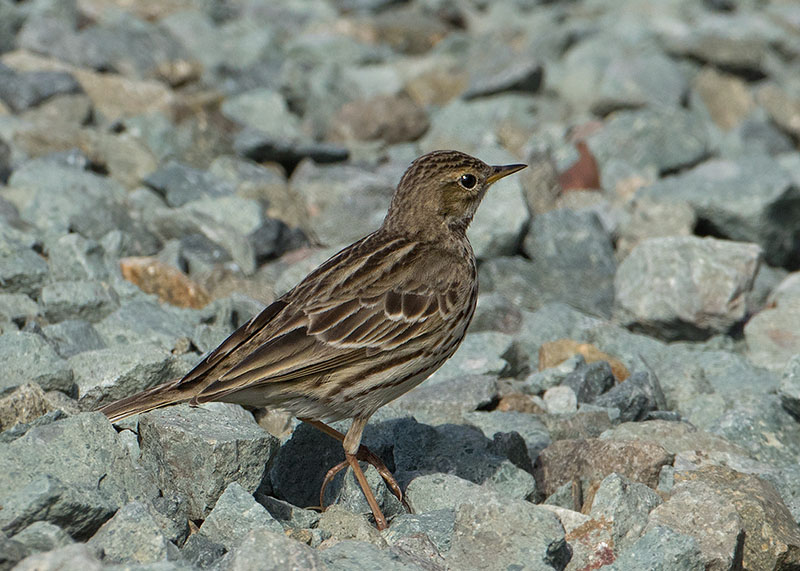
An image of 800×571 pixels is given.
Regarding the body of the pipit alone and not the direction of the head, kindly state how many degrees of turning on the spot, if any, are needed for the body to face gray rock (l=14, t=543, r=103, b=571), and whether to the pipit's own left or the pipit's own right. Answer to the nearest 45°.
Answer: approximately 135° to the pipit's own right

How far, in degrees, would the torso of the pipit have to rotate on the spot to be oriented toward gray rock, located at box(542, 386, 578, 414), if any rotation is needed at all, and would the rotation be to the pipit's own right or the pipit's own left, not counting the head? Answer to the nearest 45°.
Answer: approximately 45° to the pipit's own left

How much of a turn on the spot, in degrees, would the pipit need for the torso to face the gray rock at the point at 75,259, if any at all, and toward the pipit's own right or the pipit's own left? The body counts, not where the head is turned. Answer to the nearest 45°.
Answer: approximately 135° to the pipit's own left

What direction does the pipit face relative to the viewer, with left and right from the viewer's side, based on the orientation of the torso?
facing to the right of the viewer

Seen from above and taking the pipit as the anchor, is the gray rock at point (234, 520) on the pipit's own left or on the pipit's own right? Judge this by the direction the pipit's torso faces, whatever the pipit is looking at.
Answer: on the pipit's own right

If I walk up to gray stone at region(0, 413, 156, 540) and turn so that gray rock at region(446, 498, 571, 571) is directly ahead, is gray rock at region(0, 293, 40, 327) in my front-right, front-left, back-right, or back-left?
back-left

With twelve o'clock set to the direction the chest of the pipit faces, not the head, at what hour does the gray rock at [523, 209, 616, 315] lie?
The gray rock is roughly at 10 o'clock from the pipit.

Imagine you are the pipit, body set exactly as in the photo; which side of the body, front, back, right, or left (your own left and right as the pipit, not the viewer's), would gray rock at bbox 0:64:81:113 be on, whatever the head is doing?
left

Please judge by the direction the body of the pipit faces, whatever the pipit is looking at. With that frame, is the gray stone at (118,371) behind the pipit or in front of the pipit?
behind

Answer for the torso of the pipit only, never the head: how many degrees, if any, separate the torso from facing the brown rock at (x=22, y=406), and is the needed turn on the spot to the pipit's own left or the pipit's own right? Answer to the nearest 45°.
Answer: approximately 180°
